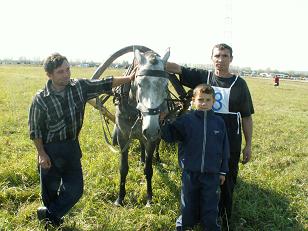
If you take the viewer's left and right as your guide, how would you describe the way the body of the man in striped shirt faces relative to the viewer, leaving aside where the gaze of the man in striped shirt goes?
facing the viewer and to the right of the viewer

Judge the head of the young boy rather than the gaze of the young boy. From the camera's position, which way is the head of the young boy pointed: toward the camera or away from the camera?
toward the camera

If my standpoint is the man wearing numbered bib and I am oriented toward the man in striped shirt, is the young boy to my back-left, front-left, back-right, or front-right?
front-left

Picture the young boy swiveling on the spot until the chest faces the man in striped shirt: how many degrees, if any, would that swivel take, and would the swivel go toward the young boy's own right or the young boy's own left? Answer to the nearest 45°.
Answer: approximately 90° to the young boy's own right

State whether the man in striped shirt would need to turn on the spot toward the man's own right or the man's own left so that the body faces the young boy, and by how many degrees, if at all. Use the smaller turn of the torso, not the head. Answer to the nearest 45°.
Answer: approximately 45° to the man's own left

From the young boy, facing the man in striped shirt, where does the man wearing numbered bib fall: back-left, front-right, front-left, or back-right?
back-right

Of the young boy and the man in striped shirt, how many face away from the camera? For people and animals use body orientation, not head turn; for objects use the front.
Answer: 0

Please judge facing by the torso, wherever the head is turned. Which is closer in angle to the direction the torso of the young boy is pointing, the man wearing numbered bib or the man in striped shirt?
the man in striped shirt

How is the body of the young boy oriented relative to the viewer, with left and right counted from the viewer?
facing the viewer

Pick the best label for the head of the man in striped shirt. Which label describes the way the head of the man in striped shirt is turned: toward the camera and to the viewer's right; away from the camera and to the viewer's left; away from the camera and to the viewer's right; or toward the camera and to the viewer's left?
toward the camera and to the viewer's right

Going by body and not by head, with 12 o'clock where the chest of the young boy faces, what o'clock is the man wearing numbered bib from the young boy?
The man wearing numbered bib is roughly at 7 o'clock from the young boy.

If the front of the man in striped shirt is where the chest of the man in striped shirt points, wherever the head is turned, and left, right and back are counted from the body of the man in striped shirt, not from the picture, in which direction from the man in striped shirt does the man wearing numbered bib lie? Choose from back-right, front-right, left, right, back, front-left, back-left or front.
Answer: front-left
